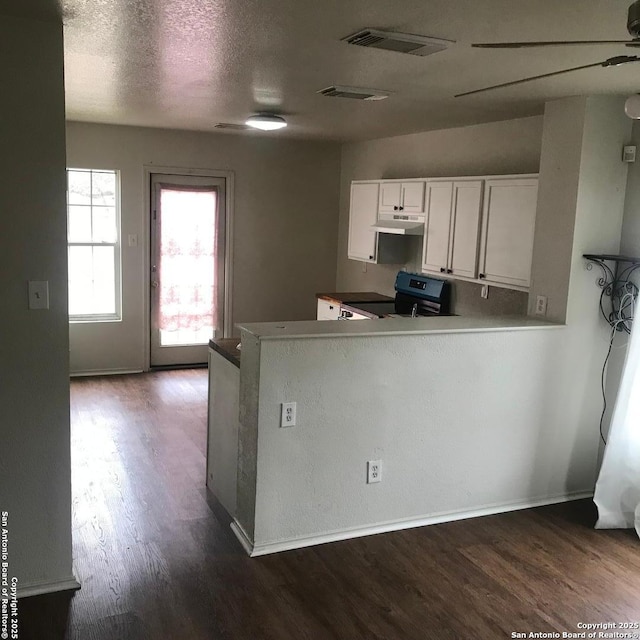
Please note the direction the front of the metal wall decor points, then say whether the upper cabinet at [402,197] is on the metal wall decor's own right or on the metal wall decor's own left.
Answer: on the metal wall decor's own right

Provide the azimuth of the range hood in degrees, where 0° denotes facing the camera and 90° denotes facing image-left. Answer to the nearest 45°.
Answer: approximately 45°

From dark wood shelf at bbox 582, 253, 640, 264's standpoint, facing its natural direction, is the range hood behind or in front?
behind

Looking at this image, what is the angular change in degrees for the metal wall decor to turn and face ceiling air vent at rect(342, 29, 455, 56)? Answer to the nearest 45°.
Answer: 0° — it already faces it

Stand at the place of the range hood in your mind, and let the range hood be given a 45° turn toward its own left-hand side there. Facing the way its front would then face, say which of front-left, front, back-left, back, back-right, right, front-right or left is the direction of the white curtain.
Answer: front-left

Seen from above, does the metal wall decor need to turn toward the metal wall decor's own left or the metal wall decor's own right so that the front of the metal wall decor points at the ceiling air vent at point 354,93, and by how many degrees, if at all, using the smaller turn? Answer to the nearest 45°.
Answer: approximately 45° to the metal wall decor's own right

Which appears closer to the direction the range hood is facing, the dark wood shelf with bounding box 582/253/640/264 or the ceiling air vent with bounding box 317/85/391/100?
the ceiling air vent

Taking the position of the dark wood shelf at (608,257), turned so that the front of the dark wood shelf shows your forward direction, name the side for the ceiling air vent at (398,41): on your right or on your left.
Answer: on your right

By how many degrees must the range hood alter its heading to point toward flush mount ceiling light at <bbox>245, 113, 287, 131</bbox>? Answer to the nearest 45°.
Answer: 0° — it already faces it

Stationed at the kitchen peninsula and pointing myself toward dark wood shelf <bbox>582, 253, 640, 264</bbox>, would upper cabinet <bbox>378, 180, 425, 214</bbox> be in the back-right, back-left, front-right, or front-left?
front-left

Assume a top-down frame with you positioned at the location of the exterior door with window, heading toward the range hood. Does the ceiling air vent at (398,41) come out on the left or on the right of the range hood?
right

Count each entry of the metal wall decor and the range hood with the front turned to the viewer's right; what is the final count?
0

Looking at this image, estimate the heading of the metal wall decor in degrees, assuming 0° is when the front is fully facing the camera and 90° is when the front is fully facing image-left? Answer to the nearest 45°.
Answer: approximately 45°

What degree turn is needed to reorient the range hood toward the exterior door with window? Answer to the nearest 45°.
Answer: approximately 90° to its right

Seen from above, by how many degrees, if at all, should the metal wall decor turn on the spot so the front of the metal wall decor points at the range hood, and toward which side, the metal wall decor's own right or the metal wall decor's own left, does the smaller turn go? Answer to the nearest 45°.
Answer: approximately 90° to the metal wall decor's own right

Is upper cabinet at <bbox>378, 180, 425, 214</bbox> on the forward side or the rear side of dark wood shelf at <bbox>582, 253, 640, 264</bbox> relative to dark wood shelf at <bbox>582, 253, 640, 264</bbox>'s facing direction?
on the rear side
